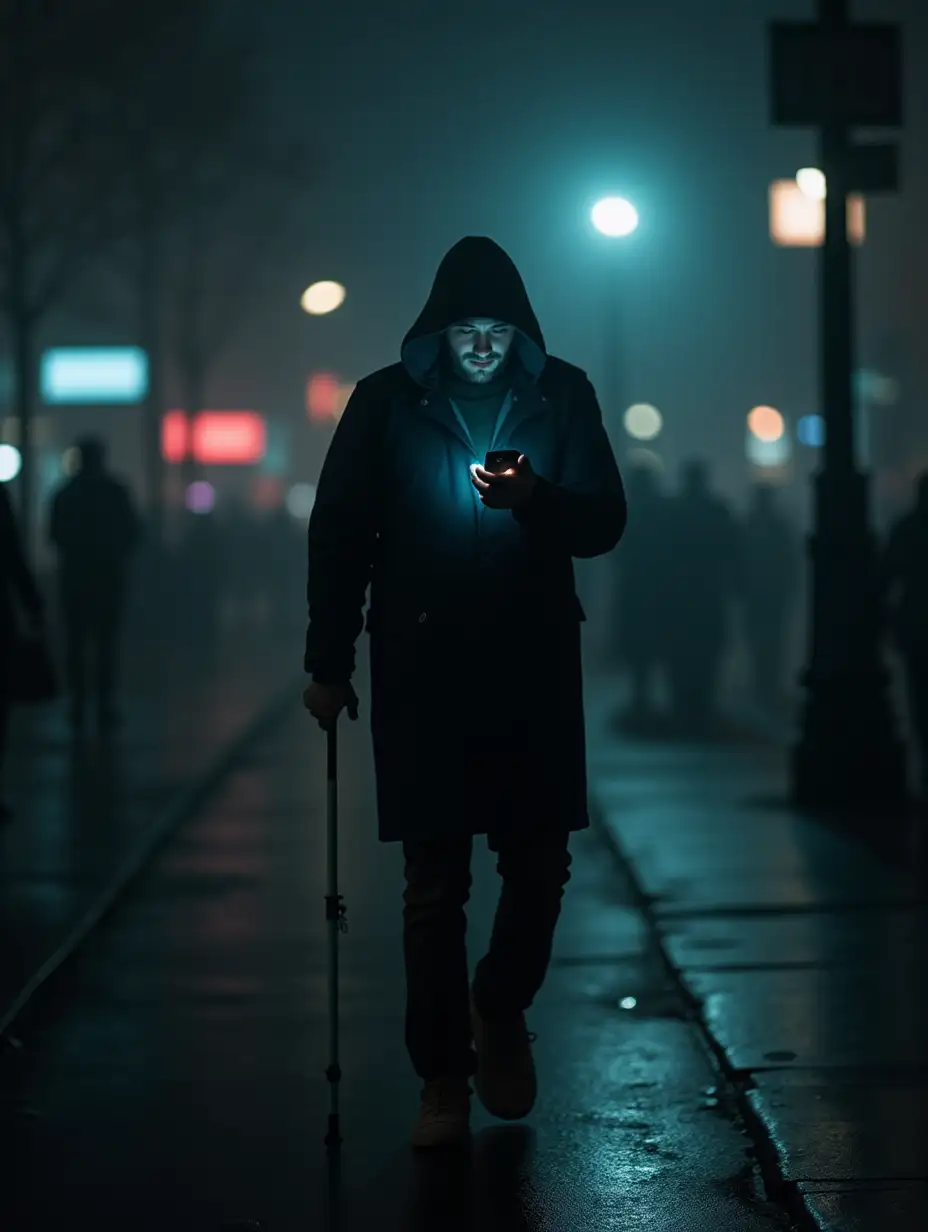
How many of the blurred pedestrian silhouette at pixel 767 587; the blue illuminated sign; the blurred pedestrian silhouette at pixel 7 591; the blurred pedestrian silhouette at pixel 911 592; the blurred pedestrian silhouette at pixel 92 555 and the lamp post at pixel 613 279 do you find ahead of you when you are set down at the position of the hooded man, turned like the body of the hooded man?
0

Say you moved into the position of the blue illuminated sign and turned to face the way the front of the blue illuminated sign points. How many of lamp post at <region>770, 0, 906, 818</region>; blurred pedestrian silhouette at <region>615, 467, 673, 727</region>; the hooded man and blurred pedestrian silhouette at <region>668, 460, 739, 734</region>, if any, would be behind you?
0

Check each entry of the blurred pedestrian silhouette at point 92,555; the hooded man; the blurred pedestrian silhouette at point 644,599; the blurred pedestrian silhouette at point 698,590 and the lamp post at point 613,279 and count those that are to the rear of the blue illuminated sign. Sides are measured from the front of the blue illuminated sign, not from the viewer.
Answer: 0

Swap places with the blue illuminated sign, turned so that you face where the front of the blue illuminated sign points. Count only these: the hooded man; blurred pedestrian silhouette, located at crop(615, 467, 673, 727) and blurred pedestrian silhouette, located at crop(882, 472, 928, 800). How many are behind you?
0

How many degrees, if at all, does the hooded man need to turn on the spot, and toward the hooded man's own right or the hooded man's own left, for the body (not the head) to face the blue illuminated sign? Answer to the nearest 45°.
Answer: approximately 180°

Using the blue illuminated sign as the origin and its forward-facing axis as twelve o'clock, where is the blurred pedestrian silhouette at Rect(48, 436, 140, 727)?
The blurred pedestrian silhouette is roughly at 12 o'clock from the blue illuminated sign.

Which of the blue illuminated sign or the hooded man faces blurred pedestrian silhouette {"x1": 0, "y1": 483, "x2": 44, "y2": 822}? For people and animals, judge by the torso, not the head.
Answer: the blue illuminated sign

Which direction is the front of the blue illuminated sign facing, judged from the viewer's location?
facing the viewer

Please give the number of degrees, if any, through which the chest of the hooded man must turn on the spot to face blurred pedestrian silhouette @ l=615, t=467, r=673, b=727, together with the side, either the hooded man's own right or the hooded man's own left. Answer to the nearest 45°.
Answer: approximately 180°

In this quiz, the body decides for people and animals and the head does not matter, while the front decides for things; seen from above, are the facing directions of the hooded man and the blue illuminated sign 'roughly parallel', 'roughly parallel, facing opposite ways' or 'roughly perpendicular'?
roughly parallel

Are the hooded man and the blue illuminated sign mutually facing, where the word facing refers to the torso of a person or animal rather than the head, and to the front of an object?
no

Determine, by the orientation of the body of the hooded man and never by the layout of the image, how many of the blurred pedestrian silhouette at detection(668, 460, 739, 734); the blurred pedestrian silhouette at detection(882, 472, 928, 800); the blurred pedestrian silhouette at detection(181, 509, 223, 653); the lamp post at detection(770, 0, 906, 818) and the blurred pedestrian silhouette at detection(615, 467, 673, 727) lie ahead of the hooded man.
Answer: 0

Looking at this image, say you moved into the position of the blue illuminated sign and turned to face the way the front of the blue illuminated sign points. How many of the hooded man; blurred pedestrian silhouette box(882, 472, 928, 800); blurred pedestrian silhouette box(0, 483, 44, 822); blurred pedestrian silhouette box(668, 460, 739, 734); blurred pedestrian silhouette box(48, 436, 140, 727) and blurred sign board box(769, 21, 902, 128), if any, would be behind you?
0

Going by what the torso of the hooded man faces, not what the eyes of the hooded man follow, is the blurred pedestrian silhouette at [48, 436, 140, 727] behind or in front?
behind

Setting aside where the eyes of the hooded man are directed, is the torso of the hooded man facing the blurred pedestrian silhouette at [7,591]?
no

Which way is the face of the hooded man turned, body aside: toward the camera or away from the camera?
toward the camera

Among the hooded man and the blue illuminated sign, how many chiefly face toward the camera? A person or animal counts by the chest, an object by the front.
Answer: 2

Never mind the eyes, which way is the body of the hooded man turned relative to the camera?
toward the camera
